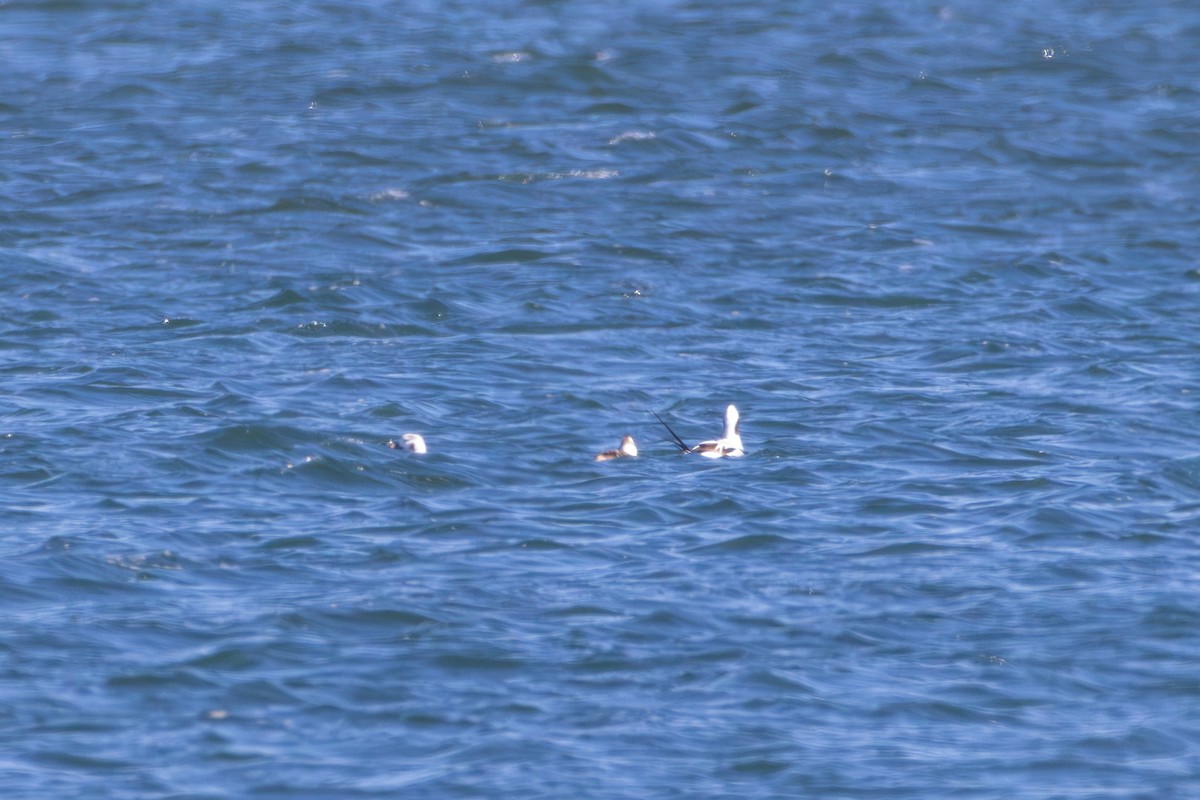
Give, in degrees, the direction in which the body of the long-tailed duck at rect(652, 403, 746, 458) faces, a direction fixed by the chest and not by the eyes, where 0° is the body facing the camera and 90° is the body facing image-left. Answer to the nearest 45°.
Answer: approximately 270°

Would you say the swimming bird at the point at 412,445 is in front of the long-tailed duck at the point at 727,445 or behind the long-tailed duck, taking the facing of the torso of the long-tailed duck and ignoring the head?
behind

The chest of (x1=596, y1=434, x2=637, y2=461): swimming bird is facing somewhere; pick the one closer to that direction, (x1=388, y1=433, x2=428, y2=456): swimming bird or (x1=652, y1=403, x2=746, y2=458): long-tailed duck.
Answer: the long-tailed duck

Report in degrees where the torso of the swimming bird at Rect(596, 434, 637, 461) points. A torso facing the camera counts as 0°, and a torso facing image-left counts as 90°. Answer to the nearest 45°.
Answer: approximately 270°

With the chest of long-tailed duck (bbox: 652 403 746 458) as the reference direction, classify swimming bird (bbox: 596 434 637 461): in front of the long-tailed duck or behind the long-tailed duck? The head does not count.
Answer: behind

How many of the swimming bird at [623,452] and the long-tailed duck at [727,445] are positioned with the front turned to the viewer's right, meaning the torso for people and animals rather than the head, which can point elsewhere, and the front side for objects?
2

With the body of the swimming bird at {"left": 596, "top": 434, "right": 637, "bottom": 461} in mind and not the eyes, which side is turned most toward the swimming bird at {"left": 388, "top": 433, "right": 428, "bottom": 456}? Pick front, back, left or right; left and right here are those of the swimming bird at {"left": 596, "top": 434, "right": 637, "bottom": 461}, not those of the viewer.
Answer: back
